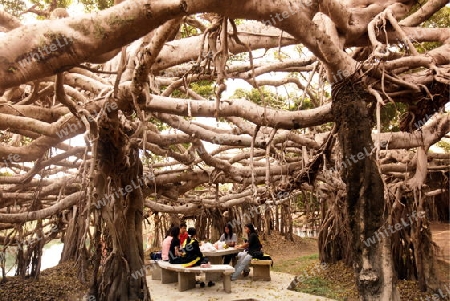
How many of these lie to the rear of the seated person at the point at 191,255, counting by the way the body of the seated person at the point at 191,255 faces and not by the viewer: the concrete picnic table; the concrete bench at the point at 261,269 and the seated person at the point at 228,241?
0

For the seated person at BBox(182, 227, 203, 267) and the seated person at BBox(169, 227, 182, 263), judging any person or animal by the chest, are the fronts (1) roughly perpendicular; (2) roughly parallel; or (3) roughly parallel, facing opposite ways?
roughly parallel

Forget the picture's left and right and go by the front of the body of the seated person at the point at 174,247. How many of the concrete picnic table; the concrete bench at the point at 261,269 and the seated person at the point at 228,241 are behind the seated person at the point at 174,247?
0

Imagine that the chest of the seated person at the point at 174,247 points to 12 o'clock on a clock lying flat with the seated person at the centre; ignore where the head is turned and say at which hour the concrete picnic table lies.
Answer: The concrete picnic table is roughly at 12 o'clock from the seated person.

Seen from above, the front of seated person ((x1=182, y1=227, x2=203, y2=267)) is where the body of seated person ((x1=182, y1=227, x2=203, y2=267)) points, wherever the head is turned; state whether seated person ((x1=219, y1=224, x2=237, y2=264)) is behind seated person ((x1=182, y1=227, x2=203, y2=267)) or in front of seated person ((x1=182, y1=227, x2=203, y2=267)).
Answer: in front

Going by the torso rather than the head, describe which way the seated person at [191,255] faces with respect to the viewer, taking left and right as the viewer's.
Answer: facing away from the viewer and to the right of the viewer

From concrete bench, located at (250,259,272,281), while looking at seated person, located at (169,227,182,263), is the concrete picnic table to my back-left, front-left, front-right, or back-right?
front-right

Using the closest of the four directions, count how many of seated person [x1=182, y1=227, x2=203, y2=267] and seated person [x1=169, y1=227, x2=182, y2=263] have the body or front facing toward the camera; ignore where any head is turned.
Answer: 0

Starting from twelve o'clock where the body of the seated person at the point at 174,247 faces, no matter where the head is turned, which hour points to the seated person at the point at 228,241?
the seated person at the point at 228,241 is roughly at 12 o'clock from the seated person at the point at 174,247.

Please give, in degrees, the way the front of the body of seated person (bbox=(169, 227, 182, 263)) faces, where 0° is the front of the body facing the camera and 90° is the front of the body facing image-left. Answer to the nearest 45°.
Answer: approximately 225°

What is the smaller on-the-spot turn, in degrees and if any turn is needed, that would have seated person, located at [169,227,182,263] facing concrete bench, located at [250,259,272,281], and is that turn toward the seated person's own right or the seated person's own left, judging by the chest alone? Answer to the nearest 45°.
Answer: approximately 45° to the seated person's own right
